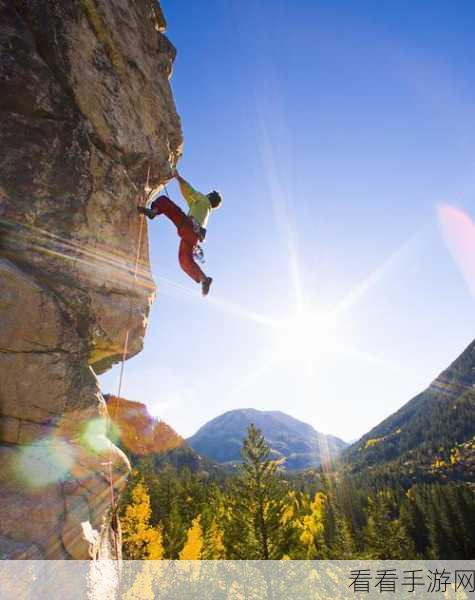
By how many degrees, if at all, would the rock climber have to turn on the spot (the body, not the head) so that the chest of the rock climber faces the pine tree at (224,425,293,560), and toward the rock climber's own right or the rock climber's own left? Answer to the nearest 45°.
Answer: approximately 90° to the rock climber's own right

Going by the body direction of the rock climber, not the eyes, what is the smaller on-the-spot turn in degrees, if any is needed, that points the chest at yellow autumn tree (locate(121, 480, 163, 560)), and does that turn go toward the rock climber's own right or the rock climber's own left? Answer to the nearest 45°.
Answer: approximately 90° to the rock climber's own right

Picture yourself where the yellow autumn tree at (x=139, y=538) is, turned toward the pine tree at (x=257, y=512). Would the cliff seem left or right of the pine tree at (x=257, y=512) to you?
right

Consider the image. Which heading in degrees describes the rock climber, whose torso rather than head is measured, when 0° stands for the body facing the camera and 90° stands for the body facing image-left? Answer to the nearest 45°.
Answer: approximately 90°
